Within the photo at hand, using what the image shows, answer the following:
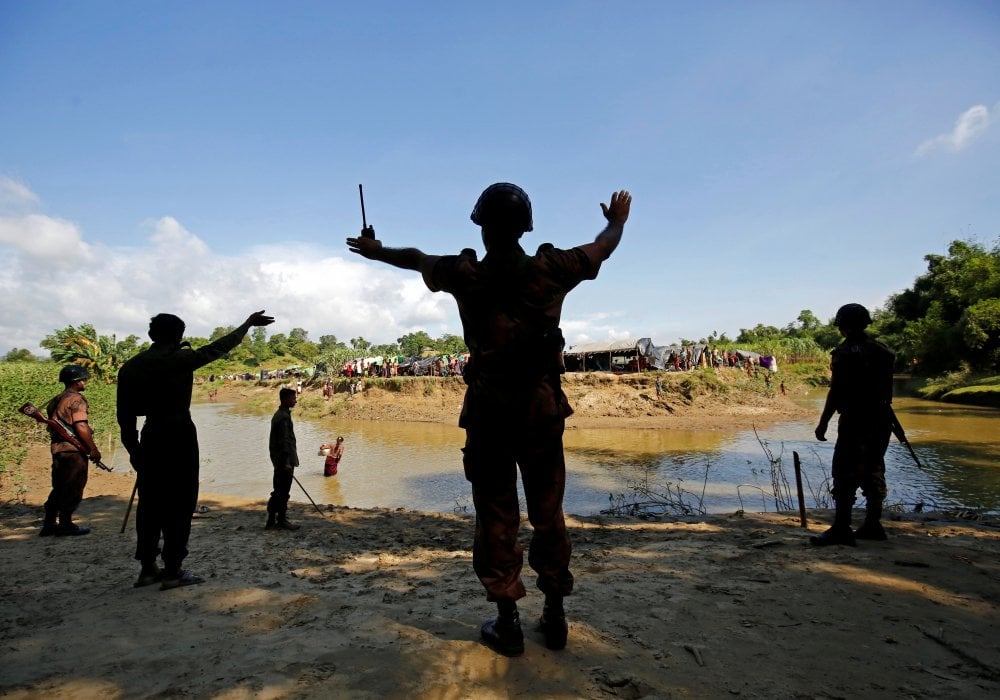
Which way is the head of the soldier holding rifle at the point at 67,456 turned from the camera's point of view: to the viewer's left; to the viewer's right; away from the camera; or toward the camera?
to the viewer's right

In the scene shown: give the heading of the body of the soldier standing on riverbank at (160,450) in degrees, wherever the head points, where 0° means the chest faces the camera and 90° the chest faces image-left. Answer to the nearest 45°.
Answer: approximately 225°

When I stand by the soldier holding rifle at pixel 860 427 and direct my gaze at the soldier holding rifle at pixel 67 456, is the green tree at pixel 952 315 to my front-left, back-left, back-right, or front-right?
back-right

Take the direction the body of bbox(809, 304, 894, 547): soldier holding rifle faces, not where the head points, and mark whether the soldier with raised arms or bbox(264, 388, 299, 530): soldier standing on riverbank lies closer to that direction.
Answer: the soldier standing on riverbank

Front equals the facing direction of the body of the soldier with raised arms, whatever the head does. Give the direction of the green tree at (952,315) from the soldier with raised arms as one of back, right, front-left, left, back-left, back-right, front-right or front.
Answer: front-right

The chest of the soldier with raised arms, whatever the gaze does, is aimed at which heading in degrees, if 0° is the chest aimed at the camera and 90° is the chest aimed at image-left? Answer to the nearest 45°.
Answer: approximately 180°

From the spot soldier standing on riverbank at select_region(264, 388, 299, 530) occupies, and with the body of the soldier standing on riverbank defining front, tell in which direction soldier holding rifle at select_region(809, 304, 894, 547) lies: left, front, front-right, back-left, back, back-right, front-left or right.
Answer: front-right

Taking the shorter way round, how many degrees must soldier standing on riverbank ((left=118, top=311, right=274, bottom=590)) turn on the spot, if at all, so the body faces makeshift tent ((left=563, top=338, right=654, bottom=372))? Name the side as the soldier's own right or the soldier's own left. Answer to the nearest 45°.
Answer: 0° — they already face it

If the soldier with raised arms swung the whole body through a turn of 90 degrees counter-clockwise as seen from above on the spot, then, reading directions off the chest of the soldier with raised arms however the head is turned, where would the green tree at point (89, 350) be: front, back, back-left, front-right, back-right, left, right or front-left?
front-right

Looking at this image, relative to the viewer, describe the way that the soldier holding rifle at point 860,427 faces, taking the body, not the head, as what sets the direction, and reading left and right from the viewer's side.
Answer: facing away from the viewer and to the left of the viewer

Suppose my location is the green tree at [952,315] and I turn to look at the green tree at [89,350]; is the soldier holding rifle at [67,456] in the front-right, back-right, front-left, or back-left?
front-left
